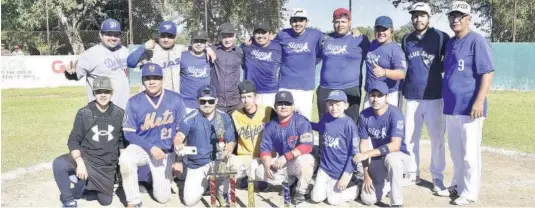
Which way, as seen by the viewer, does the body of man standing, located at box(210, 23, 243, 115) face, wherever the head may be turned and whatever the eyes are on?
toward the camera

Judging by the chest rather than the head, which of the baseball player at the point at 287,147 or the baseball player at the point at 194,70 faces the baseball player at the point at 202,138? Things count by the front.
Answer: the baseball player at the point at 194,70

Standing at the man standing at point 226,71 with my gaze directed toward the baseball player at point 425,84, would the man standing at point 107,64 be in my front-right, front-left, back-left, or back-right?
back-right

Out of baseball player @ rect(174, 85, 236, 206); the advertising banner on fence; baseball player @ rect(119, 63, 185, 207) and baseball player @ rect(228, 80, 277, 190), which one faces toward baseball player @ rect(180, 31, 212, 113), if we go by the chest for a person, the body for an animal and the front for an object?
the advertising banner on fence

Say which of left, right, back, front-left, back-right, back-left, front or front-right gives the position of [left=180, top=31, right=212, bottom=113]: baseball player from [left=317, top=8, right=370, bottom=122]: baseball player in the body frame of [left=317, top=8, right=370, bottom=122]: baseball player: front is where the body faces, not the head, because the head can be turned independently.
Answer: right

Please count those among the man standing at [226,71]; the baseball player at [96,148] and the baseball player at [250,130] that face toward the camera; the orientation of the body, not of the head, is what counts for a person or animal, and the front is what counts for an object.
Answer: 3

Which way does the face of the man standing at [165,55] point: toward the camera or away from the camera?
toward the camera

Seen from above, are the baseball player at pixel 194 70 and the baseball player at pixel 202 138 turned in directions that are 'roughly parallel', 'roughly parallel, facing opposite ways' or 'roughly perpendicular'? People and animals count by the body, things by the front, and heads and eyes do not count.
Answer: roughly parallel

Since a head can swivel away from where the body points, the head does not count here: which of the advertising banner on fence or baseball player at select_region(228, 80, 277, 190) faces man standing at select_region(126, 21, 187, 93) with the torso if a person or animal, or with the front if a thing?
the advertising banner on fence

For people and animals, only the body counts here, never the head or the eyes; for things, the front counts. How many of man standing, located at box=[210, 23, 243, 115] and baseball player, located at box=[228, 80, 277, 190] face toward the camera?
2

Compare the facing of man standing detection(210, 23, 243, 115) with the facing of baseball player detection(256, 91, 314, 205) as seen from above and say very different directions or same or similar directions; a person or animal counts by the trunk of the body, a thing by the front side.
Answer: same or similar directions

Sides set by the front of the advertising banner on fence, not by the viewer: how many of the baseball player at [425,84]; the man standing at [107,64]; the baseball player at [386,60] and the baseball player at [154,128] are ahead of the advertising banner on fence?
4

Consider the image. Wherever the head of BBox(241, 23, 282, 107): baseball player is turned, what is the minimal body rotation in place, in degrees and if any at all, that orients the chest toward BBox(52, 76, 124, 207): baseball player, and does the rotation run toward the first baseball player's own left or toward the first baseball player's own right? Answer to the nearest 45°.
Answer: approximately 45° to the first baseball player's own right

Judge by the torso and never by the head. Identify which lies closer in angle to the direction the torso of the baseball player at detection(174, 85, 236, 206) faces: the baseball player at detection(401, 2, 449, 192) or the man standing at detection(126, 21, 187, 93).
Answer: the baseball player

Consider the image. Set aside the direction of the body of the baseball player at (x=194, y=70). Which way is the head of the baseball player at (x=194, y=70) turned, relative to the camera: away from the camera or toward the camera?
toward the camera

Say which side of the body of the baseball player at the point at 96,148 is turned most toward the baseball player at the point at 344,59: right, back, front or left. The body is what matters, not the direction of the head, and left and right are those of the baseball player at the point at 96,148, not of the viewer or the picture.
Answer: left

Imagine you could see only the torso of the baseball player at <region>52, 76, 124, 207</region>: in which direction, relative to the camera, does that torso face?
toward the camera

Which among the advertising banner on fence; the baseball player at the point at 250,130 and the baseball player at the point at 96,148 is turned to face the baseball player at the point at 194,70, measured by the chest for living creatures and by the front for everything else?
the advertising banner on fence

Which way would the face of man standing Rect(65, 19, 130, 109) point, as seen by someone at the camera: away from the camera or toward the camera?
toward the camera
